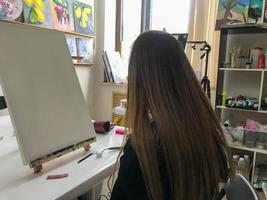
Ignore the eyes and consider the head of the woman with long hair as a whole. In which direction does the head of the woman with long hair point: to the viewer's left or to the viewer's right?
to the viewer's left

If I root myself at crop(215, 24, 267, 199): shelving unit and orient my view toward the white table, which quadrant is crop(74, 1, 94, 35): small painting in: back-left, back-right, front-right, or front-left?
front-right

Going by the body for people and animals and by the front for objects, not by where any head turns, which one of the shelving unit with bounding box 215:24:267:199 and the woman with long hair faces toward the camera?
the shelving unit

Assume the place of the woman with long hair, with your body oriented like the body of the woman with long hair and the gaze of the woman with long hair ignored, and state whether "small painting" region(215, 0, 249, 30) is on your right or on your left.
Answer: on your right

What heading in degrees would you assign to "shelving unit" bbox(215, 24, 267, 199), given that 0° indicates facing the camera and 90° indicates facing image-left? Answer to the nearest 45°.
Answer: approximately 0°

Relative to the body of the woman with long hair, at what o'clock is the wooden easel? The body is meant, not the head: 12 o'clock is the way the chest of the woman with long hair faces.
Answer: The wooden easel is roughly at 11 o'clock from the woman with long hair.

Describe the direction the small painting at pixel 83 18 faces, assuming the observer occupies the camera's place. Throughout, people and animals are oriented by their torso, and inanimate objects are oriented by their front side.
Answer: facing the viewer and to the right of the viewer

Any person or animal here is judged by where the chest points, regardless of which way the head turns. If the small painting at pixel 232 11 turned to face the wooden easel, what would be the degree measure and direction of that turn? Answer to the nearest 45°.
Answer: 0° — it already faces it

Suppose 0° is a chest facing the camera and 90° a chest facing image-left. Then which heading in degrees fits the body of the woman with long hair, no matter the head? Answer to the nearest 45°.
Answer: approximately 135°

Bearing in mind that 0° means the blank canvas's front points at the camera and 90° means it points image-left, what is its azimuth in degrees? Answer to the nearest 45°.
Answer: approximately 315°

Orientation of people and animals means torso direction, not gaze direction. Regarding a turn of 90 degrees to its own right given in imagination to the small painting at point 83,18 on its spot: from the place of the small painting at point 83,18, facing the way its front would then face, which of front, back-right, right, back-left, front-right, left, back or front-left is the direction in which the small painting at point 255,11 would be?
left

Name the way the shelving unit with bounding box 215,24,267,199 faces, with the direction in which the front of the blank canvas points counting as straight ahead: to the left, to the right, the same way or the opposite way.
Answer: to the right

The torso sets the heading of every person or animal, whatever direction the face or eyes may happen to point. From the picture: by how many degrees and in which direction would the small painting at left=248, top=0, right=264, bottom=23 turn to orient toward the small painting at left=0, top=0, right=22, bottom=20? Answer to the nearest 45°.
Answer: approximately 45° to its right
